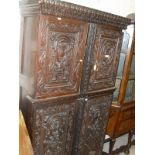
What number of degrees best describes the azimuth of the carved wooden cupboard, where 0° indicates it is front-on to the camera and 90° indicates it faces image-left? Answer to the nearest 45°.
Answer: approximately 315°

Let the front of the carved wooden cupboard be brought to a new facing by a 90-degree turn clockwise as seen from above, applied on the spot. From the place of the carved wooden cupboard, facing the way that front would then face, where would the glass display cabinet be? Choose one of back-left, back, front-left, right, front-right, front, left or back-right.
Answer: back
